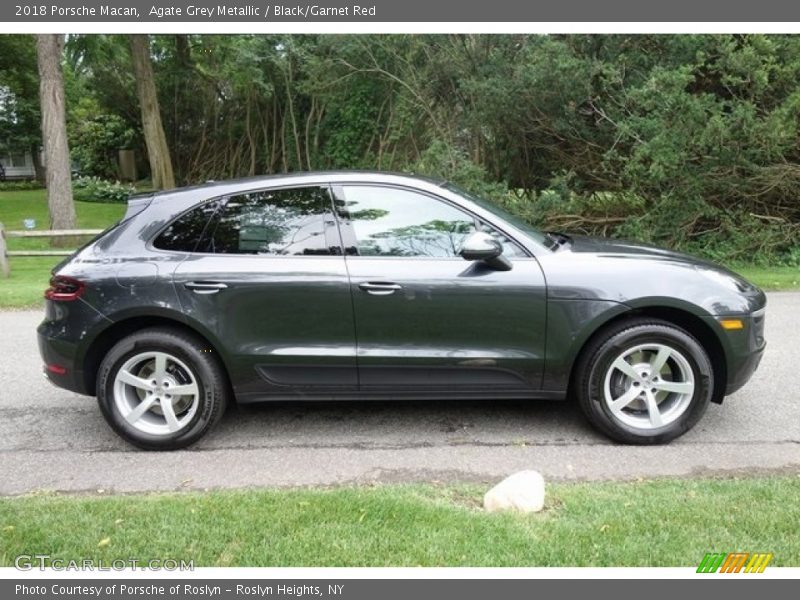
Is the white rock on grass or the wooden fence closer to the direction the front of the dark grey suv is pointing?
the white rock on grass

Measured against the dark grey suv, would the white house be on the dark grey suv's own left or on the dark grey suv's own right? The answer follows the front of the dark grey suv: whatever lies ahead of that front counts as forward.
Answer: on the dark grey suv's own left

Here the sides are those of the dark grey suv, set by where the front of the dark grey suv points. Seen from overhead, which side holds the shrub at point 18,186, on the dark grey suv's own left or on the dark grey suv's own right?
on the dark grey suv's own left

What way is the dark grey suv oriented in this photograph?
to the viewer's right

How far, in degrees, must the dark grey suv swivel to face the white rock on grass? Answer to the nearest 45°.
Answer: approximately 45° to its right

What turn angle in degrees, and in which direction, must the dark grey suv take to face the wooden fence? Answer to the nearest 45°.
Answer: approximately 135° to its left

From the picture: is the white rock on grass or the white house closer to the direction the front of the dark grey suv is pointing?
the white rock on grass
